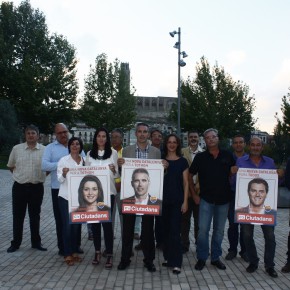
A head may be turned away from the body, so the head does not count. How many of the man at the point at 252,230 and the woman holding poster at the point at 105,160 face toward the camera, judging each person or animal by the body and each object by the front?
2

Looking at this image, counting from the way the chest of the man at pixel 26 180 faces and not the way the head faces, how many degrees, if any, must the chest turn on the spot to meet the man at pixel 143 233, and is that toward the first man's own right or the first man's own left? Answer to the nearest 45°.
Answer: approximately 45° to the first man's own left

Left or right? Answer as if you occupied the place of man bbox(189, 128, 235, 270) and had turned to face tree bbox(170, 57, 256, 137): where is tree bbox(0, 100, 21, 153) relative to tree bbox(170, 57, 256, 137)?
left

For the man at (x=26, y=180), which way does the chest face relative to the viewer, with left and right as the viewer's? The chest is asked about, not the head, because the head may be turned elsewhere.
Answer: facing the viewer

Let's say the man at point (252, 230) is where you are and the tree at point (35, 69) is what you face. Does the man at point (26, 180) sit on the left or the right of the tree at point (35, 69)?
left

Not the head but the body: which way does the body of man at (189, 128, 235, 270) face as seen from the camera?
toward the camera

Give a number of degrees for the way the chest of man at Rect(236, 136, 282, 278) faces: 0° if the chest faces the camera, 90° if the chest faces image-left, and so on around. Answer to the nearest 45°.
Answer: approximately 0°

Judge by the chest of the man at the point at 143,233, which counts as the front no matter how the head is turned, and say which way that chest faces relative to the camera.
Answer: toward the camera

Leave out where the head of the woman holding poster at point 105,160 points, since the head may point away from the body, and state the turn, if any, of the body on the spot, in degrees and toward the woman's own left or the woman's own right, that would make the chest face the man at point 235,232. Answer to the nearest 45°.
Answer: approximately 90° to the woman's own left
